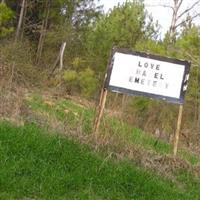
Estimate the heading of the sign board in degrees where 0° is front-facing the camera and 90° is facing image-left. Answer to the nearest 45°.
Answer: approximately 0°
